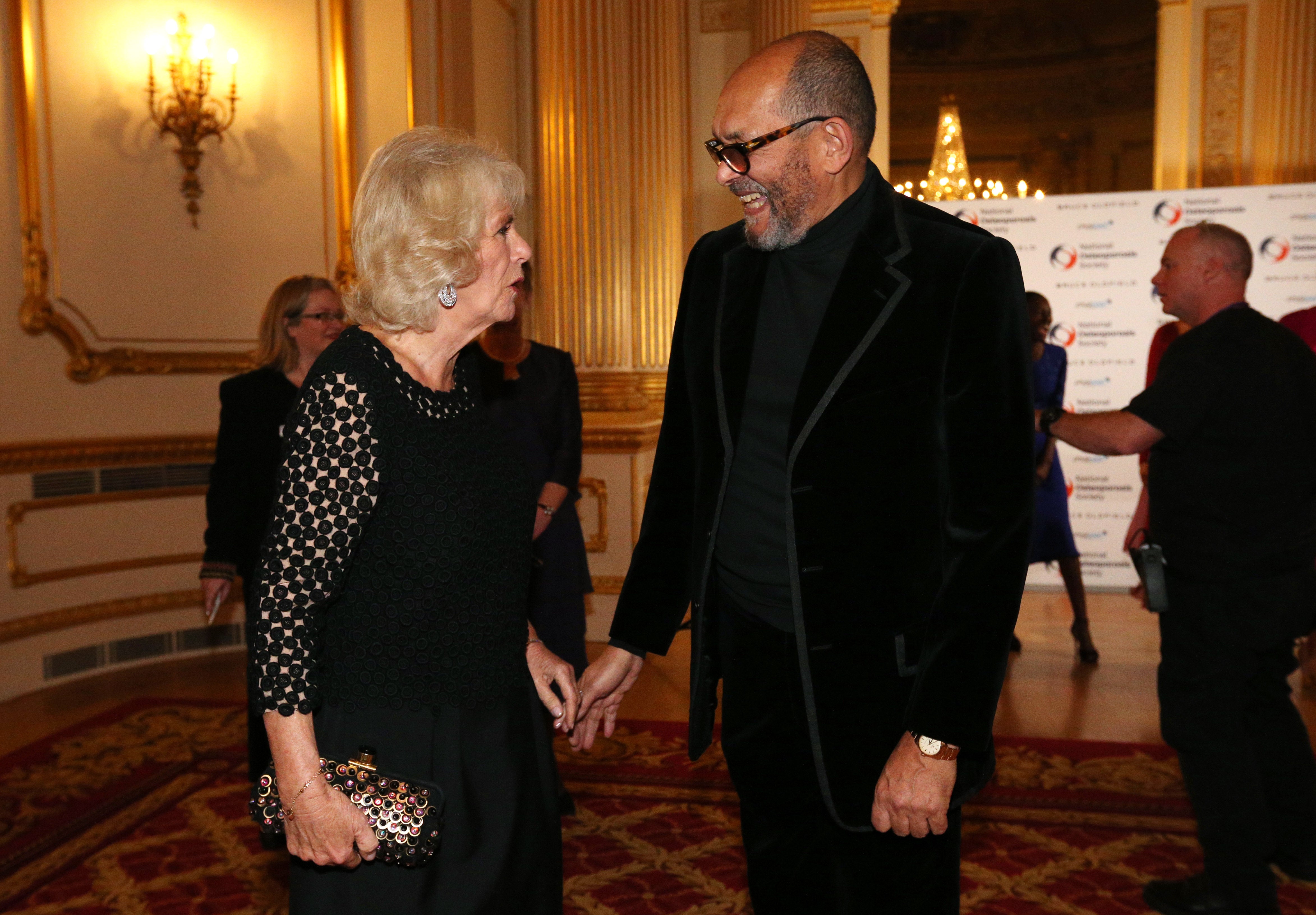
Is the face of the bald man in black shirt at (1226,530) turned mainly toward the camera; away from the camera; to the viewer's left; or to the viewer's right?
to the viewer's left

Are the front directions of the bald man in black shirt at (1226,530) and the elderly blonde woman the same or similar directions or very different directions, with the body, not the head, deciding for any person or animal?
very different directions

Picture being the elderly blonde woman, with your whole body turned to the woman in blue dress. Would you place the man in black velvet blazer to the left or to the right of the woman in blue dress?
right

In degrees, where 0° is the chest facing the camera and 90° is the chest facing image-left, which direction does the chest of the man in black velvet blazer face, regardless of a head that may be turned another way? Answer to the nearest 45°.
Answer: approximately 45°

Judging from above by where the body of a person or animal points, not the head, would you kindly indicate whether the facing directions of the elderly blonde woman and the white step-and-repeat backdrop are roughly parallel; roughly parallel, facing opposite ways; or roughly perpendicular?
roughly perpendicular

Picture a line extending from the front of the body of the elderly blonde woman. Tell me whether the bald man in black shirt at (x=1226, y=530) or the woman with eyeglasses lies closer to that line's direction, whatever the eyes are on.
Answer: the bald man in black shirt

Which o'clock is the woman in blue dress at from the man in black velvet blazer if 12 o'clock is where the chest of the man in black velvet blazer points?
The woman in blue dress is roughly at 5 o'clock from the man in black velvet blazer.

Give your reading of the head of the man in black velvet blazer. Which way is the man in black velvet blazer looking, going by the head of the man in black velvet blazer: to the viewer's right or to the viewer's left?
to the viewer's left

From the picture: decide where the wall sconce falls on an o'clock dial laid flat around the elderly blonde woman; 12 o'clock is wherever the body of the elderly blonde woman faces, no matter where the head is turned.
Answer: The wall sconce is roughly at 7 o'clock from the elderly blonde woman.

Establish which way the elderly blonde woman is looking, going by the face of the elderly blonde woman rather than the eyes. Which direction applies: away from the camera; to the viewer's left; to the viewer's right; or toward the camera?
to the viewer's right

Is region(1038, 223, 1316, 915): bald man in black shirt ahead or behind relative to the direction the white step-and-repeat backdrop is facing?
ahead

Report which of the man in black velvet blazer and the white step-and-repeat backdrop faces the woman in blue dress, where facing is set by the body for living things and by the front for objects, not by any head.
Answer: the white step-and-repeat backdrop

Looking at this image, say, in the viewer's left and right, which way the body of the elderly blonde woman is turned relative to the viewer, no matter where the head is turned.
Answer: facing the viewer and to the right of the viewer

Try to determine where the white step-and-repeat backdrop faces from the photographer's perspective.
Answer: facing the viewer

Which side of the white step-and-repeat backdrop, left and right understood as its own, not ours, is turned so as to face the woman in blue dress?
front

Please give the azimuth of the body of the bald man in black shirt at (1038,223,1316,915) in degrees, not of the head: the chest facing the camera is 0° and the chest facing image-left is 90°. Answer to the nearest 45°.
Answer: approximately 90°

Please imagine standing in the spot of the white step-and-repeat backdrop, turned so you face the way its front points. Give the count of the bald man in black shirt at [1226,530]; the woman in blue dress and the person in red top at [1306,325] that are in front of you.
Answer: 3

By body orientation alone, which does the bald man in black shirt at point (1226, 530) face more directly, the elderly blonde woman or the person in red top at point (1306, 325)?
the elderly blonde woman

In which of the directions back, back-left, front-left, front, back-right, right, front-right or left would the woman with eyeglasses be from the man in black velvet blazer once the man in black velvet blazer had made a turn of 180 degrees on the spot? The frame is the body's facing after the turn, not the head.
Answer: left

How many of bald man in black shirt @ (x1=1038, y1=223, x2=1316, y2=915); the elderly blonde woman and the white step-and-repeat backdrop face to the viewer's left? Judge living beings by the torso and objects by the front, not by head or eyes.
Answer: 1
